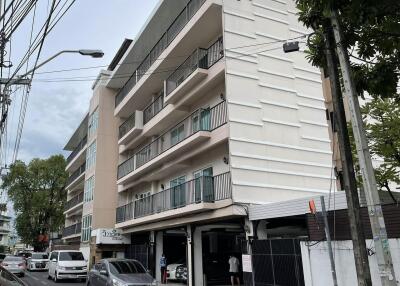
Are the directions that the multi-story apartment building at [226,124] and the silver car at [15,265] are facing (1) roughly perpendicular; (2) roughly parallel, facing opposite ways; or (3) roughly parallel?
roughly perpendicular

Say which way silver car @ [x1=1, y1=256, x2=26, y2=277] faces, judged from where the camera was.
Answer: facing away from the viewer

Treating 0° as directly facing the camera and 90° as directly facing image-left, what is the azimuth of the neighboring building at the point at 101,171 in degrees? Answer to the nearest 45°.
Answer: approximately 45°

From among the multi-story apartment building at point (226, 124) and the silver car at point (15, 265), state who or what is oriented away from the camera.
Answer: the silver car

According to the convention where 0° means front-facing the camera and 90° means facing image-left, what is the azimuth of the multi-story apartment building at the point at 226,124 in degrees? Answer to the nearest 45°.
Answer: approximately 45°

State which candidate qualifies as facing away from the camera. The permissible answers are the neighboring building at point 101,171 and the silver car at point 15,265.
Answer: the silver car
